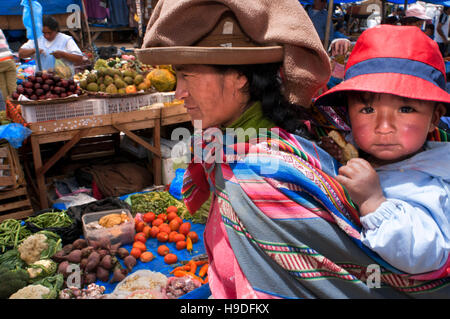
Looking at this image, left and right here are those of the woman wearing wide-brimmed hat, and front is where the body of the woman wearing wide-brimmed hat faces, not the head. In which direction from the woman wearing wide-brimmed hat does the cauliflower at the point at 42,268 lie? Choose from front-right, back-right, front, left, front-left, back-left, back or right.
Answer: front-right

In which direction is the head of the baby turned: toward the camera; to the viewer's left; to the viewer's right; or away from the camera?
toward the camera

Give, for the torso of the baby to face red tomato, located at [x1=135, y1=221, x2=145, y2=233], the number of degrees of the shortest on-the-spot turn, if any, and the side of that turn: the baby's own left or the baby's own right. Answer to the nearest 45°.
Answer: approximately 90° to the baby's own right

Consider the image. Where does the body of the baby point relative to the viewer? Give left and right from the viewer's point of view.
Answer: facing the viewer and to the left of the viewer

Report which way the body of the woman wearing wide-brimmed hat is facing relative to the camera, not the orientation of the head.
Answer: to the viewer's left

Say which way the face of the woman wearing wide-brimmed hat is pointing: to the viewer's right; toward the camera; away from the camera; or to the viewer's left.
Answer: to the viewer's left

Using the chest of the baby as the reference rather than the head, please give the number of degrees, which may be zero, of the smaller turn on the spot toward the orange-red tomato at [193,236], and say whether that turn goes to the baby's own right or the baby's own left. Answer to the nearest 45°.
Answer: approximately 90° to the baby's own right

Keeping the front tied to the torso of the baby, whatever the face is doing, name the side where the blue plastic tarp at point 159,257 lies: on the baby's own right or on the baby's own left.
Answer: on the baby's own right

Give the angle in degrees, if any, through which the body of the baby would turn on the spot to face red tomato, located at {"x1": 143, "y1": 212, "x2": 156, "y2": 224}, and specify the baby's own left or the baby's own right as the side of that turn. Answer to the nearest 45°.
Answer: approximately 90° to the baby's own right

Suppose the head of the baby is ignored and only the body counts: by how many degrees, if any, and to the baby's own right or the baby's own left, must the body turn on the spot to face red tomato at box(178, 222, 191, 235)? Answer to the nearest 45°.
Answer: approximately 90° to the baby's own right

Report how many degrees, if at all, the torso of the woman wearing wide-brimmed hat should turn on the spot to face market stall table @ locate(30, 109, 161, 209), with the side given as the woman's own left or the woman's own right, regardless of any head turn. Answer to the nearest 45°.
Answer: approximately 45° to the woman's own right

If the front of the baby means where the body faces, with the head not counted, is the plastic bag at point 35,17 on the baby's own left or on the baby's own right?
on the baby's own right

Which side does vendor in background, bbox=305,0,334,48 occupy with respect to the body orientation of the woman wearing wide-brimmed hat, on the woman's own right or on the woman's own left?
on the woman's own right

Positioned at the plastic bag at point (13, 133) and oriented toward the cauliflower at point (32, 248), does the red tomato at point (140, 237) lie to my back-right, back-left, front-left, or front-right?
front-left

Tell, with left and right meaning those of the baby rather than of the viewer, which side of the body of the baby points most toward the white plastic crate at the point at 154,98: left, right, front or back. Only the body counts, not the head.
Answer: right
